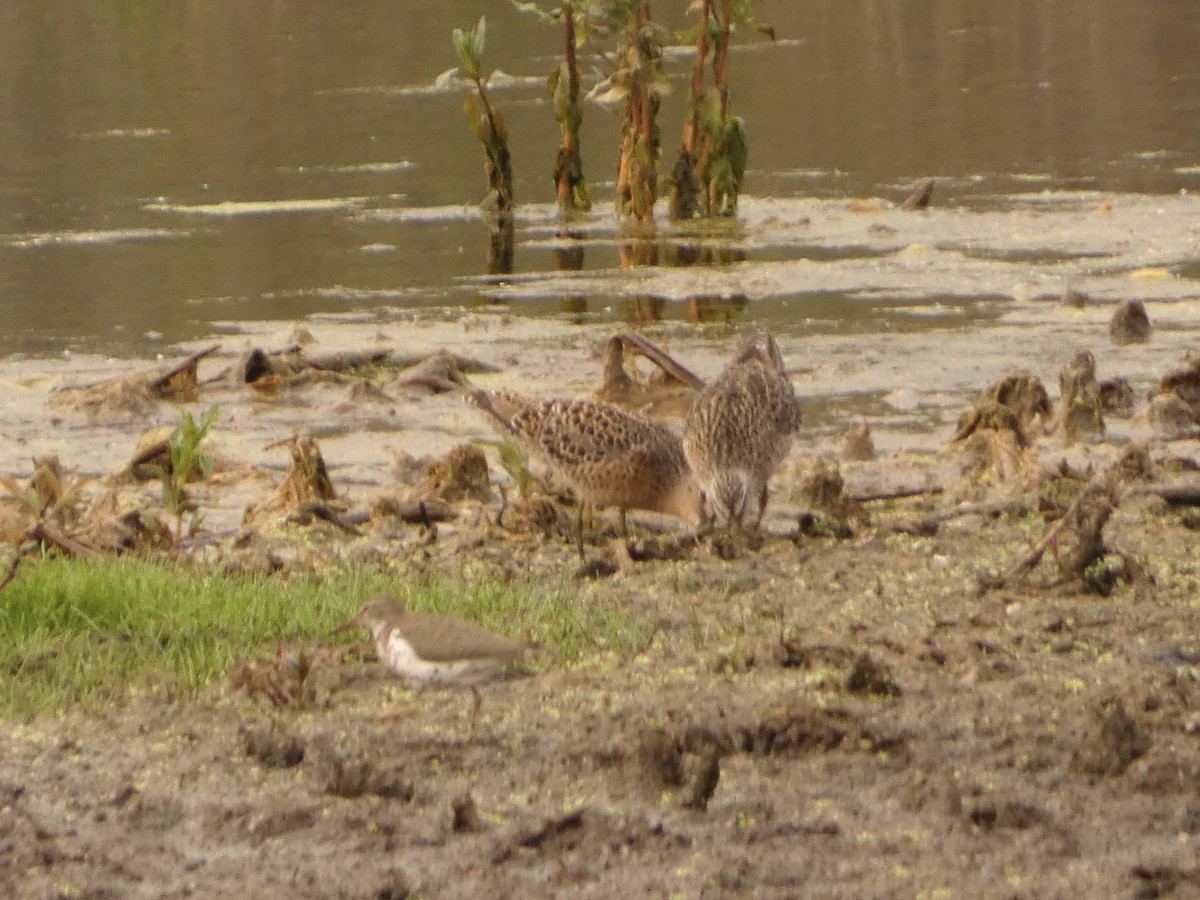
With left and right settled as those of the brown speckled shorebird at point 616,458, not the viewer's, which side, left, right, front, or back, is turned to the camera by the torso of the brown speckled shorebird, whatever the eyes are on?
right

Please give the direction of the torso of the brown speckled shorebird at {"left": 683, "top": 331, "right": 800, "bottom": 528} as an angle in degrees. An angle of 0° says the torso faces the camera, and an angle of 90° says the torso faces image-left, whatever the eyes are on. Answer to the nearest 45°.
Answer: approximately 0°

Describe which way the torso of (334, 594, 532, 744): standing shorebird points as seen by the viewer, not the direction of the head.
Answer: to the viewer's left

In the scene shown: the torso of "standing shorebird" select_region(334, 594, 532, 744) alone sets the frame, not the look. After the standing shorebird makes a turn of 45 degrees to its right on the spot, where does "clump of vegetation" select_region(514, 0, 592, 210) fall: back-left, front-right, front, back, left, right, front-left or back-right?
front-right

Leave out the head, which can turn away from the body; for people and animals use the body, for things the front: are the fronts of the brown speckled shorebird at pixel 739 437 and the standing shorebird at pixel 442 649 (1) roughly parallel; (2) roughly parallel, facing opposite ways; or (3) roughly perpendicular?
roughly perpendicular

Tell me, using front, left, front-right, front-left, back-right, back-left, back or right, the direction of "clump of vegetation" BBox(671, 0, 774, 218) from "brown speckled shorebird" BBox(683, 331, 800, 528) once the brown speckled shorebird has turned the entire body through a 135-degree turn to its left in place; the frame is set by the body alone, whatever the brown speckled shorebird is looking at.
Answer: front-left

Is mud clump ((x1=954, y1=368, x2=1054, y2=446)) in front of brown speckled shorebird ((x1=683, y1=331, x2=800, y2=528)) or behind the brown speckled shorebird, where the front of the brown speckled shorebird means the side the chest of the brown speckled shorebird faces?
behind

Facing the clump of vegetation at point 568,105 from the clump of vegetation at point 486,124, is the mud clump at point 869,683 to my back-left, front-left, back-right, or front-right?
front-right

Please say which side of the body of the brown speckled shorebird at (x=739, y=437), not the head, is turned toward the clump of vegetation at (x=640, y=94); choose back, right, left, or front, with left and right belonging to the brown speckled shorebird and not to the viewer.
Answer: back

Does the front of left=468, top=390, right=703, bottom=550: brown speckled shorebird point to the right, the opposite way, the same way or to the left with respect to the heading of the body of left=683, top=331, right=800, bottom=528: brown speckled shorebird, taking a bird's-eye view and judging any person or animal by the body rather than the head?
to the left

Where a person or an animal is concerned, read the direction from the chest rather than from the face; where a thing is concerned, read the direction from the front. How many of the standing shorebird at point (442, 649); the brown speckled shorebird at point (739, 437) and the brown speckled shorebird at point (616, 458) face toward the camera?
1

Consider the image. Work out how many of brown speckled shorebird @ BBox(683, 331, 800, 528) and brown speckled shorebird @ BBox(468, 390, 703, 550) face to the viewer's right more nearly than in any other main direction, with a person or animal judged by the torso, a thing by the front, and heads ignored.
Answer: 1

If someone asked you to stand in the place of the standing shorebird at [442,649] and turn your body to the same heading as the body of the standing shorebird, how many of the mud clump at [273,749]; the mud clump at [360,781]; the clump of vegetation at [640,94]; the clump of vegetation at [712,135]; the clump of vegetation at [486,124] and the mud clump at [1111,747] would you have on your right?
3

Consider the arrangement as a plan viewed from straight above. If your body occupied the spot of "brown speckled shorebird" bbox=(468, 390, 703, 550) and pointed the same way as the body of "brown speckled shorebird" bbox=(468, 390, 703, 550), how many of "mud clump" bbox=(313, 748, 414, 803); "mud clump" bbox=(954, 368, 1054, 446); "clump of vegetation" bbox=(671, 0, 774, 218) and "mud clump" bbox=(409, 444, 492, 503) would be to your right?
1

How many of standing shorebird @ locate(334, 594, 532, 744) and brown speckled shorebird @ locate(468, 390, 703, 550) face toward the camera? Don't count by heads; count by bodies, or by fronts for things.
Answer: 0

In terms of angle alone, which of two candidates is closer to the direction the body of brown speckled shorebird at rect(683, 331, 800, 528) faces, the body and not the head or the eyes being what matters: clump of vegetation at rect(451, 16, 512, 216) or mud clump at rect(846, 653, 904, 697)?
the mud clump
